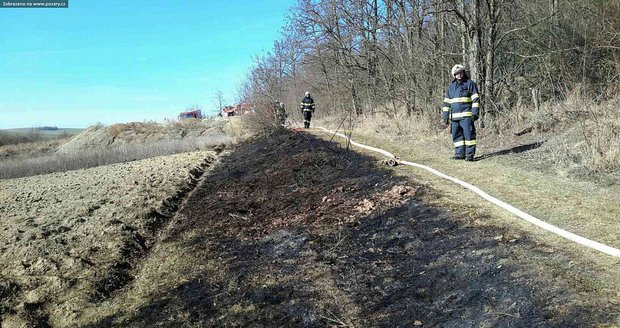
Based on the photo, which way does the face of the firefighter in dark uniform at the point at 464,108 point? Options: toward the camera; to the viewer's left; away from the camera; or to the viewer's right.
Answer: toward the camera

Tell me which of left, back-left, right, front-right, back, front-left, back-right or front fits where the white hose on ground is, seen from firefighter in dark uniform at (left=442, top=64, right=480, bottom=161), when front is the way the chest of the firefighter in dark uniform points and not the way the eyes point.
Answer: front

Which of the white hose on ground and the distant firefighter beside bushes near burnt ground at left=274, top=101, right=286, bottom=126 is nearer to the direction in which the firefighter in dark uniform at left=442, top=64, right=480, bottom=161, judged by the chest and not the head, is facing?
the white hose on ground

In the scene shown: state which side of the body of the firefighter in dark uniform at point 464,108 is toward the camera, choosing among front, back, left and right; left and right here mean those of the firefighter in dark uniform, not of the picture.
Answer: front

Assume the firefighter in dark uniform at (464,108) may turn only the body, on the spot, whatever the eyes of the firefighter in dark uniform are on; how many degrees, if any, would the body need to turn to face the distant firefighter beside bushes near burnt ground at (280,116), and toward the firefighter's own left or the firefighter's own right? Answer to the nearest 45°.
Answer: approximately 135° to the firefighter's own right
